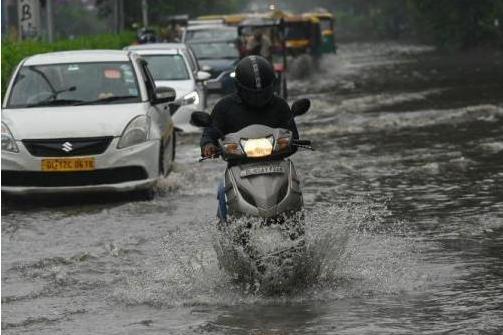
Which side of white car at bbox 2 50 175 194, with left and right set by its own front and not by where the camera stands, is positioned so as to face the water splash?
front

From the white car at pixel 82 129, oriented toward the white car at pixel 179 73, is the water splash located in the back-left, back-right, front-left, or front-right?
back-right

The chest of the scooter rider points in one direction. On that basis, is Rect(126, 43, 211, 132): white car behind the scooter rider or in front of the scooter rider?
behind

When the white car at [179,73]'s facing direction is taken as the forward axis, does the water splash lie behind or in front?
in front

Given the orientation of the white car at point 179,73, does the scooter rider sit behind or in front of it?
in front

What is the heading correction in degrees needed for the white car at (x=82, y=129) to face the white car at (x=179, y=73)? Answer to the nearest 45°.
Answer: approximately 180°
